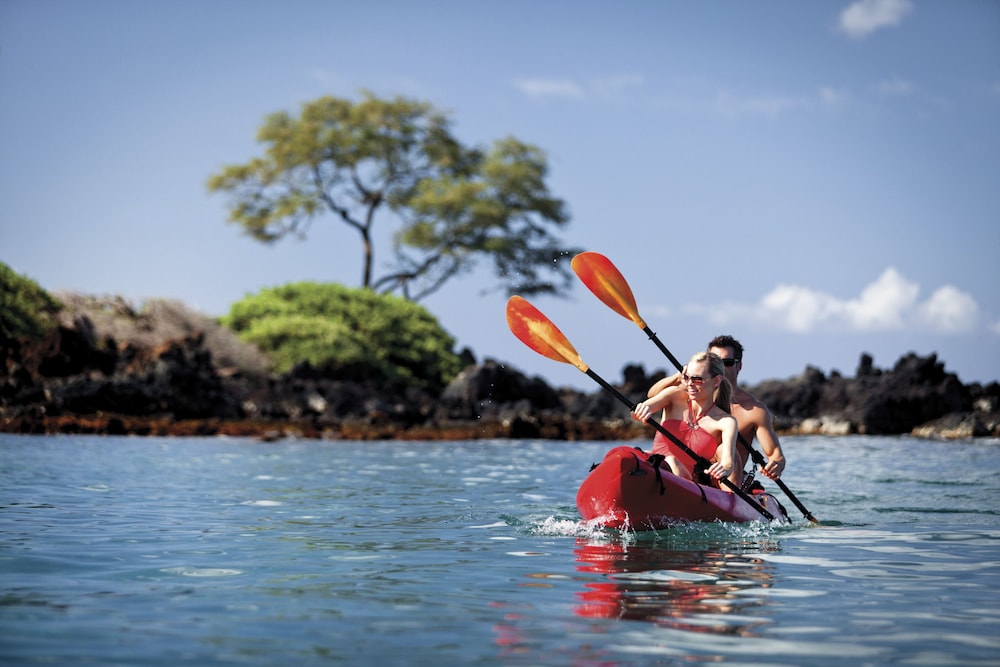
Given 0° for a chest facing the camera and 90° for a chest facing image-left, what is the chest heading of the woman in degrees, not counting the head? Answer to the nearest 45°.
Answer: approximately 45°

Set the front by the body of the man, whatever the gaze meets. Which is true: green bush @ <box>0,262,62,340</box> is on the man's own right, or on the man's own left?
on the man's own right

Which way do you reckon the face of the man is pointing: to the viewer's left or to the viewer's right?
to the viewer's left

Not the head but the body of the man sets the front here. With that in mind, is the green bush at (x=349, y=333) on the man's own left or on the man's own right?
on the man's own right

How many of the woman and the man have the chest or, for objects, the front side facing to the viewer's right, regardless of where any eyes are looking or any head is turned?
0

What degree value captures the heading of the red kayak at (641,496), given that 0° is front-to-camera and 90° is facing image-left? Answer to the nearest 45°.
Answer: approximately 45°

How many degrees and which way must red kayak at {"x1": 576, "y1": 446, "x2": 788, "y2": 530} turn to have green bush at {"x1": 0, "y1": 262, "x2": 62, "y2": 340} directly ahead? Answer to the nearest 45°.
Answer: approximately 90° to its right

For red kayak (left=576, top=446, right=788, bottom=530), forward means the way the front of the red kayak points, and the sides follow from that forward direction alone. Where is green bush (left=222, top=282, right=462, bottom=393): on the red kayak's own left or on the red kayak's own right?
on the red kayak's own right

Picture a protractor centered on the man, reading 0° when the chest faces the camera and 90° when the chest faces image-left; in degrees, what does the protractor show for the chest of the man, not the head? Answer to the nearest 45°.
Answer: approximately 45°
